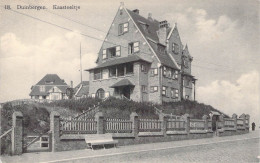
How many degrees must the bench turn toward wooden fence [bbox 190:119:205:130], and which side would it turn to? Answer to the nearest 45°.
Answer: approximately 135° to its left

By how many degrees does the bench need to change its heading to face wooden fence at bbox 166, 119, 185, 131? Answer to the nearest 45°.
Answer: approximately 135° to its left

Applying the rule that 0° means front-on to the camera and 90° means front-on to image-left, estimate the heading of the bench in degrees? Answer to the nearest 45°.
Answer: approximately 0°

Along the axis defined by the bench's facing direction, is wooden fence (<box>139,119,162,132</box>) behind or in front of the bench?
behind
